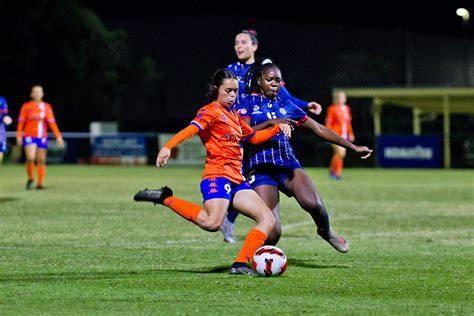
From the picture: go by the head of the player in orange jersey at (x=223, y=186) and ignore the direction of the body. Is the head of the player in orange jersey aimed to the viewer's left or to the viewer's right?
to the viewer's right

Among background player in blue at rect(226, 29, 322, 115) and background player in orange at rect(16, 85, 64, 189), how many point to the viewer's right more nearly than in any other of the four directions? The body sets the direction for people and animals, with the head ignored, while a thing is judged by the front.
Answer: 0

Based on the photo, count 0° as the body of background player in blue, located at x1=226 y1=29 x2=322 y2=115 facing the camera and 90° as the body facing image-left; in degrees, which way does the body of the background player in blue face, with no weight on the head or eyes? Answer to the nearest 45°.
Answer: approximately 45°

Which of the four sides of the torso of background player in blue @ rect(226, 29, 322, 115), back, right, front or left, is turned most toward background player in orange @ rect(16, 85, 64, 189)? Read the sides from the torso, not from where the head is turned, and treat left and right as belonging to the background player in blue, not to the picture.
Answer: right

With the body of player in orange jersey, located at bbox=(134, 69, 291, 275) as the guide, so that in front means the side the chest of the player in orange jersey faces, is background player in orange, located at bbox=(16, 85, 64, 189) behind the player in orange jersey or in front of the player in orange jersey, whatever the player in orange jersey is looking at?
behind
